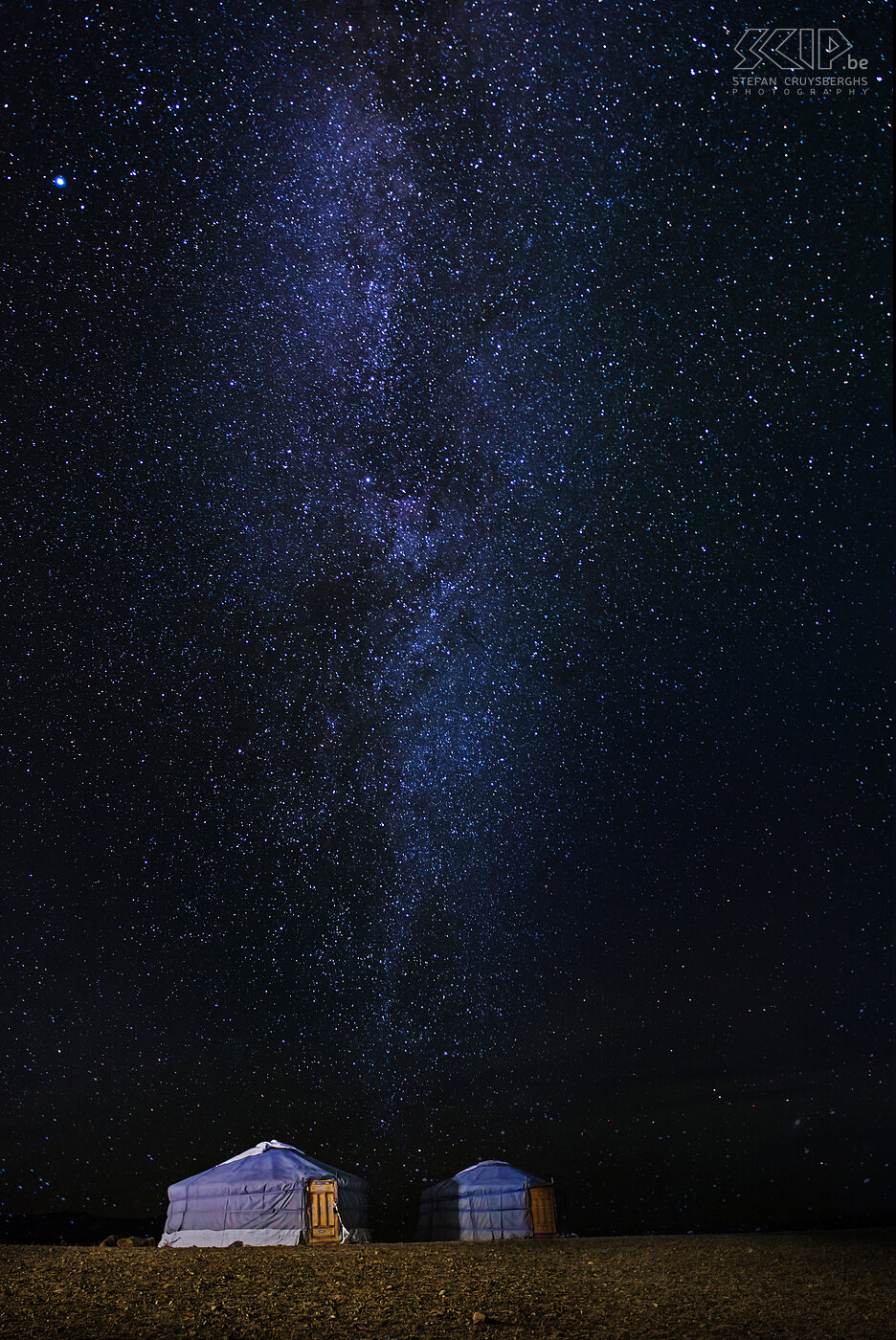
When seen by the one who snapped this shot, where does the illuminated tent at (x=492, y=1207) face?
facing the viewer and to the right of the viewer

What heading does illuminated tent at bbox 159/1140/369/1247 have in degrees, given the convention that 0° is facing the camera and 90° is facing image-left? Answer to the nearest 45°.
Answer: approximately 315°

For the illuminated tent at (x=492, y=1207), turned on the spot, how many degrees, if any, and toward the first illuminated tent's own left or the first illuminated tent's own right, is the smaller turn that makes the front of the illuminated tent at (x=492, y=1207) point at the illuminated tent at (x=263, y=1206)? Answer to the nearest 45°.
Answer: approximately 90° to the first illuminated tent's own right

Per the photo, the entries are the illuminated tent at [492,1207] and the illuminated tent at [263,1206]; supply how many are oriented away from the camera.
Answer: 0

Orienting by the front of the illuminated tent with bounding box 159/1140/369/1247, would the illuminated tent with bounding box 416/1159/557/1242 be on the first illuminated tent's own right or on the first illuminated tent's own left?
on the first illuminated tent's own left
